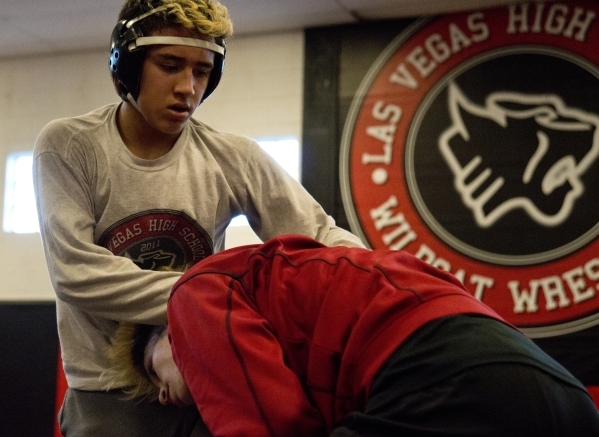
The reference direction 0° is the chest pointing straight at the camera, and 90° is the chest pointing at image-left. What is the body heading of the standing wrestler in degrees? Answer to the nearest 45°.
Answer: approximately 315°

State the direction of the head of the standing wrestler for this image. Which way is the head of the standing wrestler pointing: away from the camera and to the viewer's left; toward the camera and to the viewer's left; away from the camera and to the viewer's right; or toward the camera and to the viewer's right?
toward the camera and to the viewer's right
